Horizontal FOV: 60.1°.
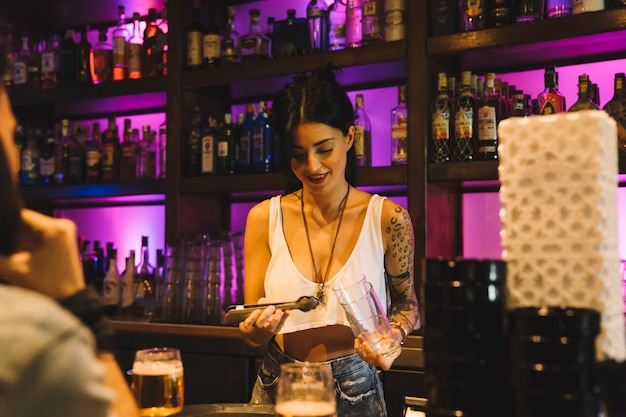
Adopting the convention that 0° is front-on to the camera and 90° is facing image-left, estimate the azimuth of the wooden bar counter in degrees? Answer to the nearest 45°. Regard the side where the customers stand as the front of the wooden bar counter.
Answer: approximately 0°

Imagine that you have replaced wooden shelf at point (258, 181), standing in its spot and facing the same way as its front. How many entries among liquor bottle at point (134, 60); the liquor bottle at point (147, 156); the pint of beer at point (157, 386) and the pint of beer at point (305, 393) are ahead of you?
2

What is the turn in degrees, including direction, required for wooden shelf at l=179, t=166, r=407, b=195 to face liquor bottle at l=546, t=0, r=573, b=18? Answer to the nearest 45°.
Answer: approximately 45° to its left

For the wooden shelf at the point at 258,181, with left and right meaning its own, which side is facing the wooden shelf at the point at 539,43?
left

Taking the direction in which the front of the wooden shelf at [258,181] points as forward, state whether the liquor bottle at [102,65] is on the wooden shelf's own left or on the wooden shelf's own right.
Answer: on the wooden shelf's own right

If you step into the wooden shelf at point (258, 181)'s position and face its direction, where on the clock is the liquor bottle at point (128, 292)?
The liquor bottle is roughly at 4 o'clock from the wooden shelf.

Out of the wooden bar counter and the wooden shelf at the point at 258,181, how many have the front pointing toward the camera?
2

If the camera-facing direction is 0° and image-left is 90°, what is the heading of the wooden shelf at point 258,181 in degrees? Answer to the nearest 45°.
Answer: approximately 0°

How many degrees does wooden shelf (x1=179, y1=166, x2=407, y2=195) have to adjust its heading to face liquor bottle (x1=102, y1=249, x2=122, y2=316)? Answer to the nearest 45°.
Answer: approximately 135° to its right
